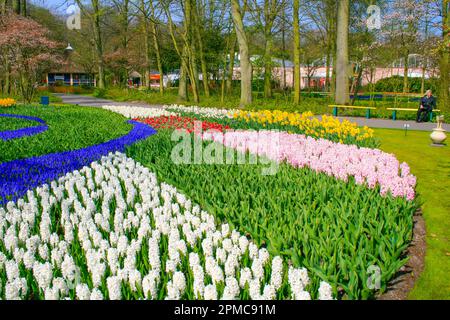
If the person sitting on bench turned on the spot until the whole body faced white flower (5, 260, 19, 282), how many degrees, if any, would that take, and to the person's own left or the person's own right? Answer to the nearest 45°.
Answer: approximately 45° to the person's own left

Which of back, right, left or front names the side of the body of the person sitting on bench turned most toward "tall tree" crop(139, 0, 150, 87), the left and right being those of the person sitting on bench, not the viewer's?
right

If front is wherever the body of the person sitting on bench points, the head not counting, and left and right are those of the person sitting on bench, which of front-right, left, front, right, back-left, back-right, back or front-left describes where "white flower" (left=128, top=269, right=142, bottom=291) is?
front-left

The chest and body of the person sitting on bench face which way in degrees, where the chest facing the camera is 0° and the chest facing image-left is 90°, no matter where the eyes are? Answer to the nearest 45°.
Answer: approximately 45°

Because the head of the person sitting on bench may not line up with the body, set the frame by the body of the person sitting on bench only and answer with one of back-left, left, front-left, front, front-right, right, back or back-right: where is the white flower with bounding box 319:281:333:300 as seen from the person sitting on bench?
front-left

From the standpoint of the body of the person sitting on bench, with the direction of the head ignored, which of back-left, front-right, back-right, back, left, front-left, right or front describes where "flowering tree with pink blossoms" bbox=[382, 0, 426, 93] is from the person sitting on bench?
back-right
